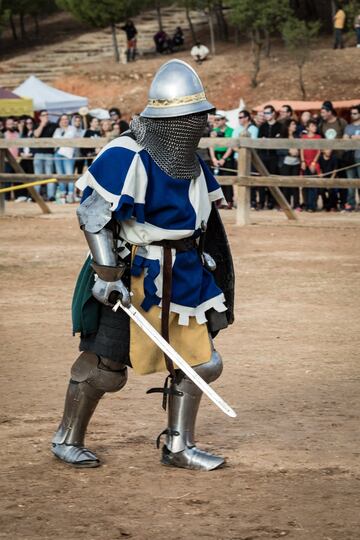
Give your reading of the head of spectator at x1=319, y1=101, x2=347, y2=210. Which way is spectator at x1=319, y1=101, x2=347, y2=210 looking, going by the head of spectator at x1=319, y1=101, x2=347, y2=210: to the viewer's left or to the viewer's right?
to the viewer's left

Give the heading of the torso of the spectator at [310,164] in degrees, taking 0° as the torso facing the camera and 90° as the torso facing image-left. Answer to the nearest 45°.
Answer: approximately 0°

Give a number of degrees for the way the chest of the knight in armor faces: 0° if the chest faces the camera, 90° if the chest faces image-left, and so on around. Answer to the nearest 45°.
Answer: approximately 315°

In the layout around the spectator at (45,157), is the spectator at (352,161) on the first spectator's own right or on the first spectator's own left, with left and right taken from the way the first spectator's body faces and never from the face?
on the first spectator's own left

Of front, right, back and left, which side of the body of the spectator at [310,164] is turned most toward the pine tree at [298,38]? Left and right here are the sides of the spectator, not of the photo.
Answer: back

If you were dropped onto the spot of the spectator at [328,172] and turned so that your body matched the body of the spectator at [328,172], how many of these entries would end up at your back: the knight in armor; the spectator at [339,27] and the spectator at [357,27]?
2

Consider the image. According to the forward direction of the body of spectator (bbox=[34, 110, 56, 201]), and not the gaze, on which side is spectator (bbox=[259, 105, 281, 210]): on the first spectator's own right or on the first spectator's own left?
on the first spectator's own left

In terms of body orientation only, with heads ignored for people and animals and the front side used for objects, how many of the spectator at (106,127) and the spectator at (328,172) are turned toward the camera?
2

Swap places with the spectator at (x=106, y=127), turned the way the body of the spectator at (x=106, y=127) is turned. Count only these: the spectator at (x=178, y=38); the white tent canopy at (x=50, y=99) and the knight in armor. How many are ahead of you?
1

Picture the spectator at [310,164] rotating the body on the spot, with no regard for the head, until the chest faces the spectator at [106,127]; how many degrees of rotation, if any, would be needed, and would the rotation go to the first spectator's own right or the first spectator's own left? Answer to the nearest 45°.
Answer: approximately 90° to the first spectator's own right

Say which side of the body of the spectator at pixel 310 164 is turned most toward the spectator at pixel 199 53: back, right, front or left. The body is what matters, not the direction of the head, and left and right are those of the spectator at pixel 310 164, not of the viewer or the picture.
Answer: back

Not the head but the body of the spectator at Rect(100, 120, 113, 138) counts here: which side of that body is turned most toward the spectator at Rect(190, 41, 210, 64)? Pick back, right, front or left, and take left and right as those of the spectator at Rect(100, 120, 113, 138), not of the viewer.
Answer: back
